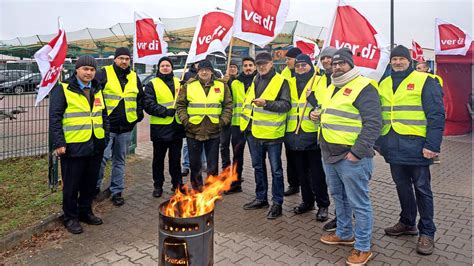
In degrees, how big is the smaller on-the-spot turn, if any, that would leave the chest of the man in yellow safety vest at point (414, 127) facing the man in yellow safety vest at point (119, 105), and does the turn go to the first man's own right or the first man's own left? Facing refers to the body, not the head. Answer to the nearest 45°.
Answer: approximately 45° to the first man's own right

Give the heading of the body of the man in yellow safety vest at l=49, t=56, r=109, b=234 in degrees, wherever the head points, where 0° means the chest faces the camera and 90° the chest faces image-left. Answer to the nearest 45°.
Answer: approximately 315°

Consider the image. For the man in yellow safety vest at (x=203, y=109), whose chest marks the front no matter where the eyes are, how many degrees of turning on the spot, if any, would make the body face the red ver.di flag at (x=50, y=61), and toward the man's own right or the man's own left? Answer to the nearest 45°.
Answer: approximately 90° to the man's own right

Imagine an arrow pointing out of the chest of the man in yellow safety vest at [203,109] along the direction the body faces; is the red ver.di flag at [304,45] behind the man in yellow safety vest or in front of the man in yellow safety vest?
behind
